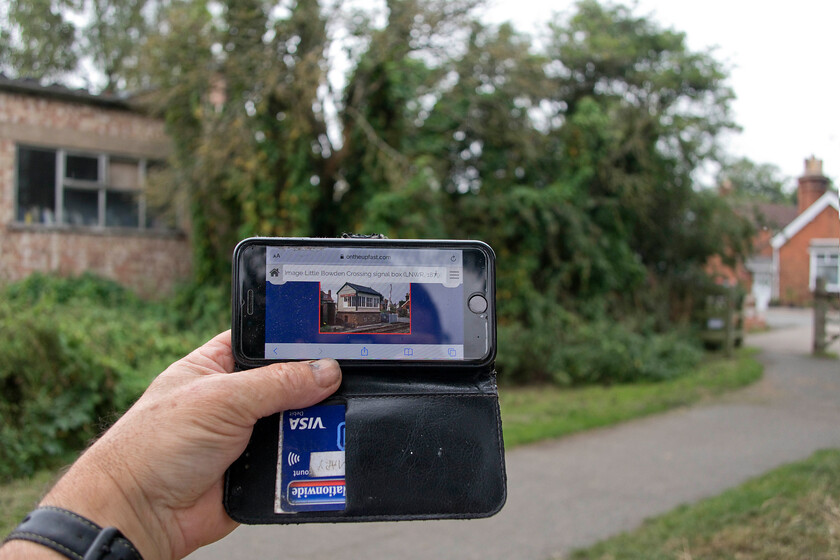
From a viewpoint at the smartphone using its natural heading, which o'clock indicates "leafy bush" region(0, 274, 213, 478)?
The leafy bush is roughly at 5 o'clock from the smartphone.

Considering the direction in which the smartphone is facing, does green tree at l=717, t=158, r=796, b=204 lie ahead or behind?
behind

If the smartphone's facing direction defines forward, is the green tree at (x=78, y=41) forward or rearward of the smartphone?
rearward

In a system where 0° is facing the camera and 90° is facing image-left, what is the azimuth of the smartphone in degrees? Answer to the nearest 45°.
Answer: approximately 0°

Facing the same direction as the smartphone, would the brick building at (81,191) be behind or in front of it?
behind

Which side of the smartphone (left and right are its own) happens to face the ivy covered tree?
back
